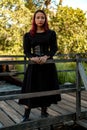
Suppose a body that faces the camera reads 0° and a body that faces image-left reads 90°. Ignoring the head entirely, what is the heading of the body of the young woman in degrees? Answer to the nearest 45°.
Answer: approximately 0°

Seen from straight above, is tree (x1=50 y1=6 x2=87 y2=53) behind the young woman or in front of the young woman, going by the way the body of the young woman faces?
behind
